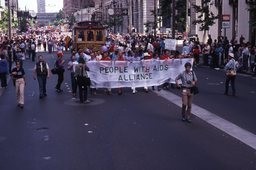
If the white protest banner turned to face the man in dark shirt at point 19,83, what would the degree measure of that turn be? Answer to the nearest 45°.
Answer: approximately 45° to its right

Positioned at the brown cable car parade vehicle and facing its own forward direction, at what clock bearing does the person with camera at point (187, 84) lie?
The person with camera is roughly at 12 o'clock from the brown cable car parade vehicle.

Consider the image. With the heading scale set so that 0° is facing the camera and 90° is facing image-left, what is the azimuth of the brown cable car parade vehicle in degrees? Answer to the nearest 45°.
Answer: approximately 0°

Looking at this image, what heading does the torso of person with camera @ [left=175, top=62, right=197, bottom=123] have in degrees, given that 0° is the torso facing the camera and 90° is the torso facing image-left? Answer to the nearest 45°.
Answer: approximately 0°

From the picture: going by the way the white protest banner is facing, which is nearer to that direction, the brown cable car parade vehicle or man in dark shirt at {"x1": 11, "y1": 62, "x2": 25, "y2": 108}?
the man in dark shirt

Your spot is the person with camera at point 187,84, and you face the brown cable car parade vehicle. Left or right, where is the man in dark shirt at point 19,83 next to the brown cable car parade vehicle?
left

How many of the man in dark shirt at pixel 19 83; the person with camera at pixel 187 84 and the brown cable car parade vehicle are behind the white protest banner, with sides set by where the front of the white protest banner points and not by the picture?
1

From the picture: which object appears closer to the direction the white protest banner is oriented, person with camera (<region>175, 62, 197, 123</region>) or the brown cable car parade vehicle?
the person with camera

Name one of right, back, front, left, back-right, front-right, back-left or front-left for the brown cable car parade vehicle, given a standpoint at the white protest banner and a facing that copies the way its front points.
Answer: back

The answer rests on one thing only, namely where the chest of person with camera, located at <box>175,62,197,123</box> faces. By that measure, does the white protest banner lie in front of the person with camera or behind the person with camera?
behind
